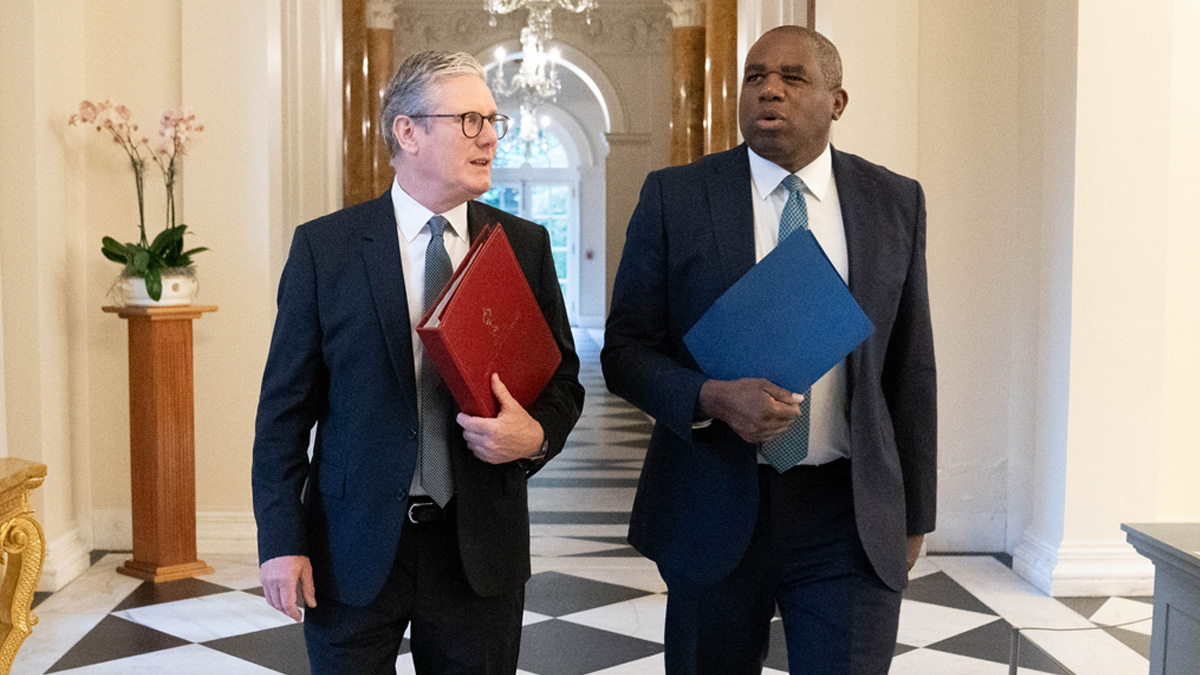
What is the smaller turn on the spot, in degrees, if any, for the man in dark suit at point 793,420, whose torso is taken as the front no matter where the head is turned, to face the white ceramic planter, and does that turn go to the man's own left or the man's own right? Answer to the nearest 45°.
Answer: approximately 135° to the man's own right

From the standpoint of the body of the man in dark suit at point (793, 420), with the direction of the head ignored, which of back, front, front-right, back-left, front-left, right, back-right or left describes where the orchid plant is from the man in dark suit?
back-right

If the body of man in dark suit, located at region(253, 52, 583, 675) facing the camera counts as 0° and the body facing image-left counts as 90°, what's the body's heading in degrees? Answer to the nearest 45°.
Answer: approximately 0°

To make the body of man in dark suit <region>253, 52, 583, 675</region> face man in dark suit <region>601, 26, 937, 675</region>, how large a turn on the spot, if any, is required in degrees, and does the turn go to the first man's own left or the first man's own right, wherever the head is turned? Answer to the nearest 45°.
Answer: approximately 90° to the first man's own left

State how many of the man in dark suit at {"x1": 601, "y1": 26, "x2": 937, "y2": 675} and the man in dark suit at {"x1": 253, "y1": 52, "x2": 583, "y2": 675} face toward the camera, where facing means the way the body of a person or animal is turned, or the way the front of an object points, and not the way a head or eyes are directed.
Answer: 2

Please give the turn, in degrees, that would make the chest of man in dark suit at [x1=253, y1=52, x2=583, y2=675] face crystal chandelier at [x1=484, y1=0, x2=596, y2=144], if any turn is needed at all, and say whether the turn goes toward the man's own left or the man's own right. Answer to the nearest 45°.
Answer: approximately 180°

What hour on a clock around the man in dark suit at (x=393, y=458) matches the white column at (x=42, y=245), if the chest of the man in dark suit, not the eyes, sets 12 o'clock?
The white column is roughly at 5 o'clock from the man in dark suit.

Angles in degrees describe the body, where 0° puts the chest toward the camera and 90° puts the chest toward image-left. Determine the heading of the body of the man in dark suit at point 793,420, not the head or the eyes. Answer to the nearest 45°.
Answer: approximately 0°

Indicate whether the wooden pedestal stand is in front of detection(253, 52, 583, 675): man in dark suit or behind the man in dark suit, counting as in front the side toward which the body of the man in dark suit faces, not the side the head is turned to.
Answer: behind
